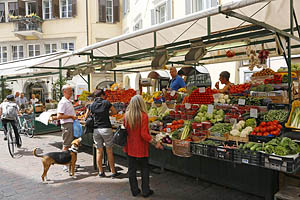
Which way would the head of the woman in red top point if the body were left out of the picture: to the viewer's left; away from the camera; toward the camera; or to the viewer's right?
away from the camera

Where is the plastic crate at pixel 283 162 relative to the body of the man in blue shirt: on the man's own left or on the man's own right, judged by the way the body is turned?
on the man's own left

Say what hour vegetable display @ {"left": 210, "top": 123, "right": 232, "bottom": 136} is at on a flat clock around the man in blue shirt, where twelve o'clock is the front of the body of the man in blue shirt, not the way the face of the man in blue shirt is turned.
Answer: The vegetable display is roughly at 10 o'clock from the man in blue shirt.

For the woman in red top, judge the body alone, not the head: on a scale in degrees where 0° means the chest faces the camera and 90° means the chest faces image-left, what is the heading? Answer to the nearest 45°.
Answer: approximately 225°

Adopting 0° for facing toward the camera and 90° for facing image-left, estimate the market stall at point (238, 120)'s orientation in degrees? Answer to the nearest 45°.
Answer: approximately 45°

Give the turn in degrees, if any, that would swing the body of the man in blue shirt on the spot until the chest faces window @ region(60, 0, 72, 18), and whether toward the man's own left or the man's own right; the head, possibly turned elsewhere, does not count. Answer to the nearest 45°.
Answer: approximately 90° to the man's own right

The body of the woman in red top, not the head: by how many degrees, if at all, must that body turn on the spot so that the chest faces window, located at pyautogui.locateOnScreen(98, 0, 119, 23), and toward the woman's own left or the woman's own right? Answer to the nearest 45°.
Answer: approximately 45° to the woman's own left

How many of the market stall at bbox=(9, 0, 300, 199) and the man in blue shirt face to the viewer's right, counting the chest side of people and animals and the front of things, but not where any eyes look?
0

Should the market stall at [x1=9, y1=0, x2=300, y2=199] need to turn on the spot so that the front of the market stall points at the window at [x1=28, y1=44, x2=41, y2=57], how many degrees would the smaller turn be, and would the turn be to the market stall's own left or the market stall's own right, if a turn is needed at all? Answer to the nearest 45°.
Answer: approximately 90° to the market stall's own right

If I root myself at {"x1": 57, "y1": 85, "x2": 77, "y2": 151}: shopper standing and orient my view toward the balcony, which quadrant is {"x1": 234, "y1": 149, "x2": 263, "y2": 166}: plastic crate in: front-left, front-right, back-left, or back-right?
back-right
